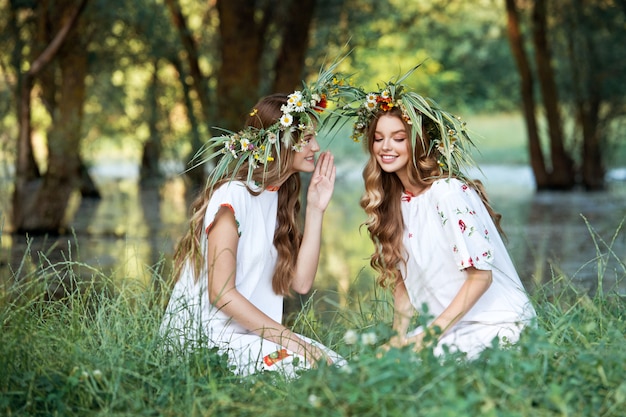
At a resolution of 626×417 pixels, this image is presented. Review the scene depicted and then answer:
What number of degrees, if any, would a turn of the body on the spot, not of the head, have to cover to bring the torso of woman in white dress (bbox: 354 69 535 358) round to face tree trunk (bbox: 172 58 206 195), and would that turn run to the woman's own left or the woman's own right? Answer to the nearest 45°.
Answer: approximately 135° to the woman's own right

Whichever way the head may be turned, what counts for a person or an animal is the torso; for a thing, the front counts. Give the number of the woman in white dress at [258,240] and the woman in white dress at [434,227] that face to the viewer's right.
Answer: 1

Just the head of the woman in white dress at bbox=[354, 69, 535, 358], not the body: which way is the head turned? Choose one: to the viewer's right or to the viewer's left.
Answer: to the viewer's left

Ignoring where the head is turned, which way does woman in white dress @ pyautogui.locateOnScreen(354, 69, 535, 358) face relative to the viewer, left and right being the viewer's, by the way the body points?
facing the viewer and to the left of the viewer

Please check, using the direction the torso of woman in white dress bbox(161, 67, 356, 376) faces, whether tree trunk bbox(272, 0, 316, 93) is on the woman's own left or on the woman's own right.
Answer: on the woman's own left

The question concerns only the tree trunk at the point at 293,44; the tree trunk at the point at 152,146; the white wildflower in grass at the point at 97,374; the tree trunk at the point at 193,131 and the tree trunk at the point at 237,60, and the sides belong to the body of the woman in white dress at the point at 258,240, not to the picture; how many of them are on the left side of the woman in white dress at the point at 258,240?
4

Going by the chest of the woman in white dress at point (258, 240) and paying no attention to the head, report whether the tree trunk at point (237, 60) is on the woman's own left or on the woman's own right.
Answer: on the woman's own left

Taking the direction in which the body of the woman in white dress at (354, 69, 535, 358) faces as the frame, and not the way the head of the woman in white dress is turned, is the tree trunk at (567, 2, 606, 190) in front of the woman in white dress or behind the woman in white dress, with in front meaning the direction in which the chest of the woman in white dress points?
behind

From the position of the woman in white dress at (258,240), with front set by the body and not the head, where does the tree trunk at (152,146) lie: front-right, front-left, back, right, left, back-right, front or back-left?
left

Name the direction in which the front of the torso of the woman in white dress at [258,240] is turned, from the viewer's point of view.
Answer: to the viewer's right

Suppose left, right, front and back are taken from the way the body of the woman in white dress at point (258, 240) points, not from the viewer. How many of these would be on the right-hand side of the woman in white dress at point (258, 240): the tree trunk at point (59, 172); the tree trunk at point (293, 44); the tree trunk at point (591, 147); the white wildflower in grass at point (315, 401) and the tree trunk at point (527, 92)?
1

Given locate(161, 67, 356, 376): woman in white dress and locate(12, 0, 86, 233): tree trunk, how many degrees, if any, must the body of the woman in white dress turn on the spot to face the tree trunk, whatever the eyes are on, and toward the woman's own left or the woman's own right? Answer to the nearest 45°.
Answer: approximately 90° to the woman's own left

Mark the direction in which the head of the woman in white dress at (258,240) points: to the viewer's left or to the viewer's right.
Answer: to the viewer's right

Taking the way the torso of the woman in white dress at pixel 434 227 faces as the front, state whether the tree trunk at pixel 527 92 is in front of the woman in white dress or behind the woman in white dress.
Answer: behind

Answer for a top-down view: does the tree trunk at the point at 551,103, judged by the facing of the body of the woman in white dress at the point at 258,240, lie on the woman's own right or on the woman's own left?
on the woman's own left

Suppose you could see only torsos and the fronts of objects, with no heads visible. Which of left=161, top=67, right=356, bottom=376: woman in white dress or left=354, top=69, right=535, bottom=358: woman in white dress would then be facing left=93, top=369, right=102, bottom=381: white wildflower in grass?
left=354, top=69, right=535, bottom=358: woman in white dress

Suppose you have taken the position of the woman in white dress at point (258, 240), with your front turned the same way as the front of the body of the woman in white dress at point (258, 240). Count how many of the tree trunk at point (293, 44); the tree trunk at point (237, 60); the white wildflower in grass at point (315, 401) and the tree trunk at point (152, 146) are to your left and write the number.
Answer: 3

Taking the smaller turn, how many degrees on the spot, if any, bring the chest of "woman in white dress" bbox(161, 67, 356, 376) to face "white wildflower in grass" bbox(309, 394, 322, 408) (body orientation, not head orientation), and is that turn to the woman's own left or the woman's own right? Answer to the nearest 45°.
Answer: approximately 90° to the woman's own right
